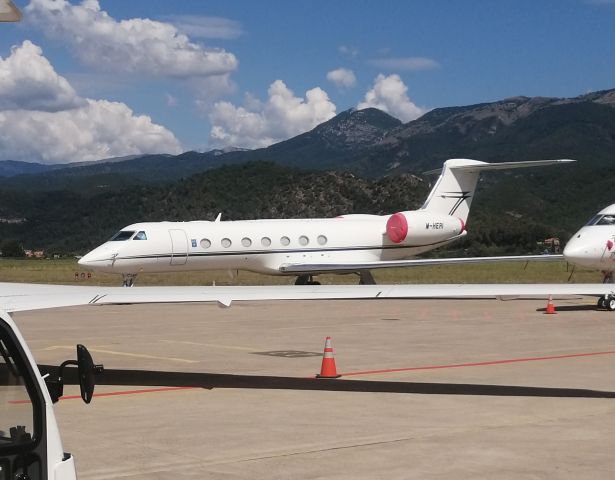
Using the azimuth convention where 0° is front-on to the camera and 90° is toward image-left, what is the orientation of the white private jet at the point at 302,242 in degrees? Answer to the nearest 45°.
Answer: approximately 45°

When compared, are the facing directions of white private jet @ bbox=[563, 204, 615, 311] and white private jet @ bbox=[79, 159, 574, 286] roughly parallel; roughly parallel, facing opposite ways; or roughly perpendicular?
roughly parallel

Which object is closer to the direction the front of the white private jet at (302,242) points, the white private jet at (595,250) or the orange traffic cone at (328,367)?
the orange traffic cone

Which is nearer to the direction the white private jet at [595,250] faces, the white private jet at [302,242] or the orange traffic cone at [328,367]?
the orange traffic cone

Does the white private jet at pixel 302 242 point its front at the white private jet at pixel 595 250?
no

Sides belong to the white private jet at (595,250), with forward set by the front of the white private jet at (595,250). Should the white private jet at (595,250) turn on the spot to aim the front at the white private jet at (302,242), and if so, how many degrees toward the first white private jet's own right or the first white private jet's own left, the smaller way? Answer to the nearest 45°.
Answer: approximately 90° to the first white private jet's own right

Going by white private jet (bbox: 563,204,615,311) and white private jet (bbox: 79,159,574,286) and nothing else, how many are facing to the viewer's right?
0

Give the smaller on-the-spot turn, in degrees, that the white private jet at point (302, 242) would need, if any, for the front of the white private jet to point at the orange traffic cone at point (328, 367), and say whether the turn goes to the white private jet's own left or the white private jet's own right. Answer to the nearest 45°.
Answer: approximately 45° to the white private jet's own left

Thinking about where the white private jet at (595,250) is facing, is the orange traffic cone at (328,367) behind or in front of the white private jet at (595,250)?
in front

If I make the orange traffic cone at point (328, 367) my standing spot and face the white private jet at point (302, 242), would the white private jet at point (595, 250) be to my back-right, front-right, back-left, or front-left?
front-right
